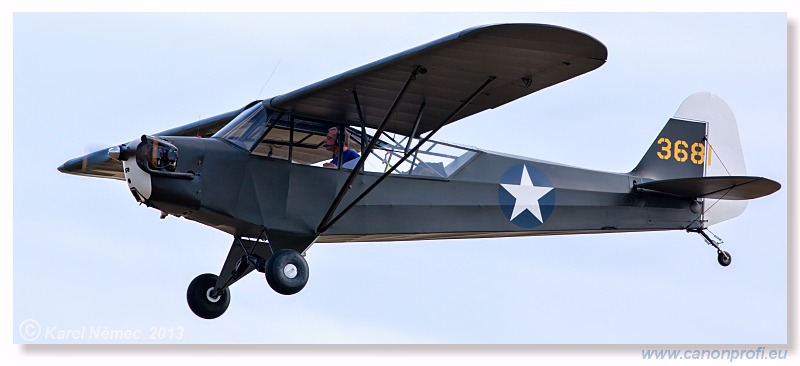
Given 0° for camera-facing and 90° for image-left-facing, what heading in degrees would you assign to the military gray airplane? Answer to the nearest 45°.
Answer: approximately 45°

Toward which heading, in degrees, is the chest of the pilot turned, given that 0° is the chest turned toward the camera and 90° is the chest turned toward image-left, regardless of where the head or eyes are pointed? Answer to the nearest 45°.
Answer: approximately 90°

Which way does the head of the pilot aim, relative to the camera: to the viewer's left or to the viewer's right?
to the viewer's left
